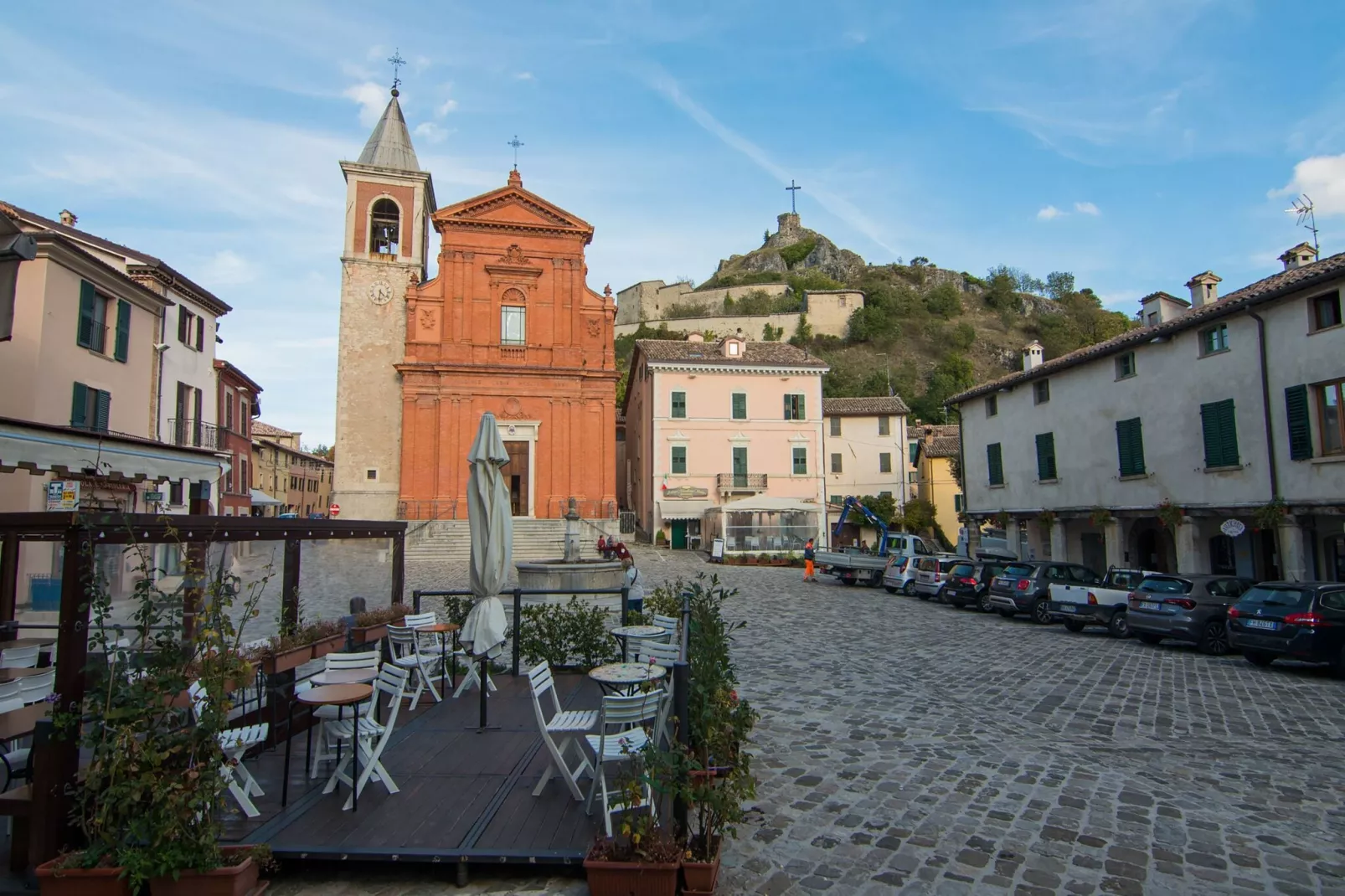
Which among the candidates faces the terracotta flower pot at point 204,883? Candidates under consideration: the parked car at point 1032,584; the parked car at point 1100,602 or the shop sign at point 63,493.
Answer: the shop sign

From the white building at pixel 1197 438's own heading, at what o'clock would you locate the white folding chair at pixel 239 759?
The white folding chair is roughly at 11 o'clock from the white building.

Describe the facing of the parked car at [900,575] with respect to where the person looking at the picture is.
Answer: facing away from the viewer and to the right of the viewer

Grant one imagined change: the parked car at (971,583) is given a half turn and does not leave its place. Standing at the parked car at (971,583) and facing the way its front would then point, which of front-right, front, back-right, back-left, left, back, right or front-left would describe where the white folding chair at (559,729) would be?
front-left

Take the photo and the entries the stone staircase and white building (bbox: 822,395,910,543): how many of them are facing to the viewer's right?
0

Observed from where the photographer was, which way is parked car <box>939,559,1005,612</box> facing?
facing away from the viewer and to the right of the viewer

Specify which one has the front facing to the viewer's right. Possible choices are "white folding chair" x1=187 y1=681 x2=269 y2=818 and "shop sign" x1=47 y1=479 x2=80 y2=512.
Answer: the white folding chair

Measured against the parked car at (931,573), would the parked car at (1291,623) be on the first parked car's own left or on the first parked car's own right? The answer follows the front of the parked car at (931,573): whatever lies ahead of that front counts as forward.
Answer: on the first parked car's own right

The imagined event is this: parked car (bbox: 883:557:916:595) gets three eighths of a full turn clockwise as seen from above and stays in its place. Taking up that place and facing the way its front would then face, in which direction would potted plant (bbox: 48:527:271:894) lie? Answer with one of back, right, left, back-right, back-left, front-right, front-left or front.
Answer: front

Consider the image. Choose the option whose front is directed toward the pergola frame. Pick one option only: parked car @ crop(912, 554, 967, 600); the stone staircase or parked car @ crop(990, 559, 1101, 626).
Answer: the stone staircase

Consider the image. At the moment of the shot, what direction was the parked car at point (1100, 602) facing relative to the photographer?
facing away from the viewer and to the right of the viewer

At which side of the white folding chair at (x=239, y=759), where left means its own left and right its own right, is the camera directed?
right

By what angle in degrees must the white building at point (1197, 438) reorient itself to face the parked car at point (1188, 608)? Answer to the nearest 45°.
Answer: approximately 45° to its left

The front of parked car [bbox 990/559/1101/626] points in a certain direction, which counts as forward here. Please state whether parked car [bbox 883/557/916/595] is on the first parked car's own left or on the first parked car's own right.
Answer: on the first parked car's own left

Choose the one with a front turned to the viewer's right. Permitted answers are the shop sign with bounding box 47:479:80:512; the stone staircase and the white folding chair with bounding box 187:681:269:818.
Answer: the white folding chair

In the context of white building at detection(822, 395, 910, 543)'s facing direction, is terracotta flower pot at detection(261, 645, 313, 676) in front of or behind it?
in front

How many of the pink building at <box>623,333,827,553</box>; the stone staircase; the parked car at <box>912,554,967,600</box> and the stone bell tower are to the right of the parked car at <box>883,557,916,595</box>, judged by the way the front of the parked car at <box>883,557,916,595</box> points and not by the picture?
1

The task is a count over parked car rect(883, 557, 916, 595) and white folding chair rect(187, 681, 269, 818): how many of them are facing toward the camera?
0
